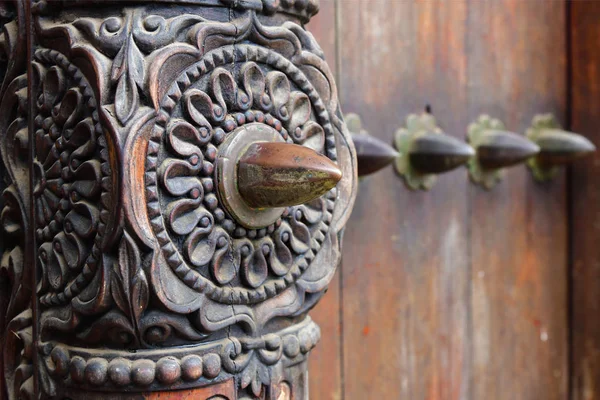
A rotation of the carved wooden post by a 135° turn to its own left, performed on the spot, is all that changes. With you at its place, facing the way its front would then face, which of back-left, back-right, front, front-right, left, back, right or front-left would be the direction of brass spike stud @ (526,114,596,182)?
front-right

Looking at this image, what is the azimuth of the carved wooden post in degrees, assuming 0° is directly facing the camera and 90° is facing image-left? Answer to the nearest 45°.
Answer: approximately 315°
